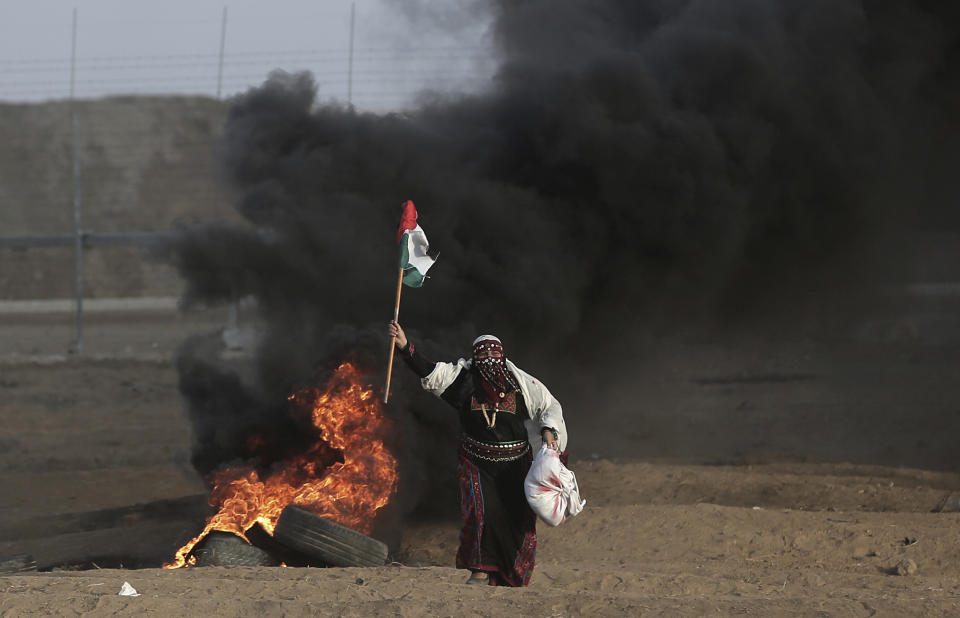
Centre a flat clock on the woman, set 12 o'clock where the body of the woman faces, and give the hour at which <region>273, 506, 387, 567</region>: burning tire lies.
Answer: The burning tire is roughly at 4 o'clock from the woman.

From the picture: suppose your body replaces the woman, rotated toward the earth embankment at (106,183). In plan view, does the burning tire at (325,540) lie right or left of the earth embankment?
left

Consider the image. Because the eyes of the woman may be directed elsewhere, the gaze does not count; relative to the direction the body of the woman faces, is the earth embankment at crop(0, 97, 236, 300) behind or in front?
behind

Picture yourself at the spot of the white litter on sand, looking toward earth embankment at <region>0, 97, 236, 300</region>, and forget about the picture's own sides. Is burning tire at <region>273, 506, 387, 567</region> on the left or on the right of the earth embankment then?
right

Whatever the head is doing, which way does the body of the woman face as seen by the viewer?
toward the camera
